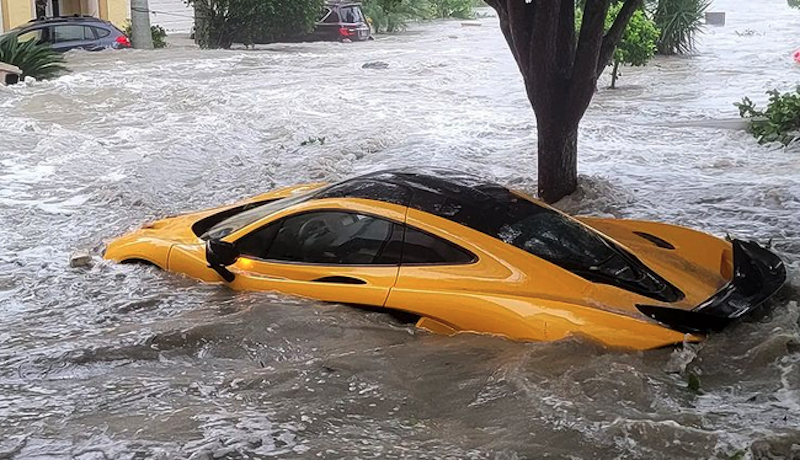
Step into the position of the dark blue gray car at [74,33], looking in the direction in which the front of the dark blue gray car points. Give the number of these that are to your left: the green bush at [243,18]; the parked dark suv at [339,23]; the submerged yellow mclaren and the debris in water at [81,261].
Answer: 2

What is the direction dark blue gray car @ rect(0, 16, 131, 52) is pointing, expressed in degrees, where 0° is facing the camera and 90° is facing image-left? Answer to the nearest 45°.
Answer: approximately 90°

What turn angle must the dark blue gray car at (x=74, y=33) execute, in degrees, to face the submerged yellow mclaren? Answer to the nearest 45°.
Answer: approximately 90° to its left

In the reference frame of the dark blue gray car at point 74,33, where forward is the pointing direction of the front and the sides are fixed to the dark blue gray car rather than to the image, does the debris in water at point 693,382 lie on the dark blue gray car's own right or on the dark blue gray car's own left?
on the dark blue gray car's own left

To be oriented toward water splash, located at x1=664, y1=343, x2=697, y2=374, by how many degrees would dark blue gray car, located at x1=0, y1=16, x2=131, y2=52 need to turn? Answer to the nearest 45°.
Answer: approximately 90° to its left

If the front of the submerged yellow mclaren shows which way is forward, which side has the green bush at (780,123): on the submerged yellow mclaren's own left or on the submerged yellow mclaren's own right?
on the submerged yellow mclaren's own right

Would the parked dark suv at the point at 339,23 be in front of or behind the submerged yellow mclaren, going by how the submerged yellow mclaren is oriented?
in front

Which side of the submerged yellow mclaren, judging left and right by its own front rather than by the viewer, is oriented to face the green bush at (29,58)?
front

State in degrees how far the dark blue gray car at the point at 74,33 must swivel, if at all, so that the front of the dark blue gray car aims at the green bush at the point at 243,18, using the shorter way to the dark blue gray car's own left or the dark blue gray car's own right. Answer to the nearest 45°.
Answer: approximately 135° to the dark blue gray car's own right

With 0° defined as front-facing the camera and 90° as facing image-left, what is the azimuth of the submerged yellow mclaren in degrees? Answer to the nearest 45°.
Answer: approximately 135°

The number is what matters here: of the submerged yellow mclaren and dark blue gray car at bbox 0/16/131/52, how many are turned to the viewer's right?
0

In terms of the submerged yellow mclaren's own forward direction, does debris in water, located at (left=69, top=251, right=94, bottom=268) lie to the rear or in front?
in front

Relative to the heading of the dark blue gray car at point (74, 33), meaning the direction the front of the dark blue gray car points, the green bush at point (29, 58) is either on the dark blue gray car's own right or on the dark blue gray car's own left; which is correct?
on the dark blue gray car's own left
